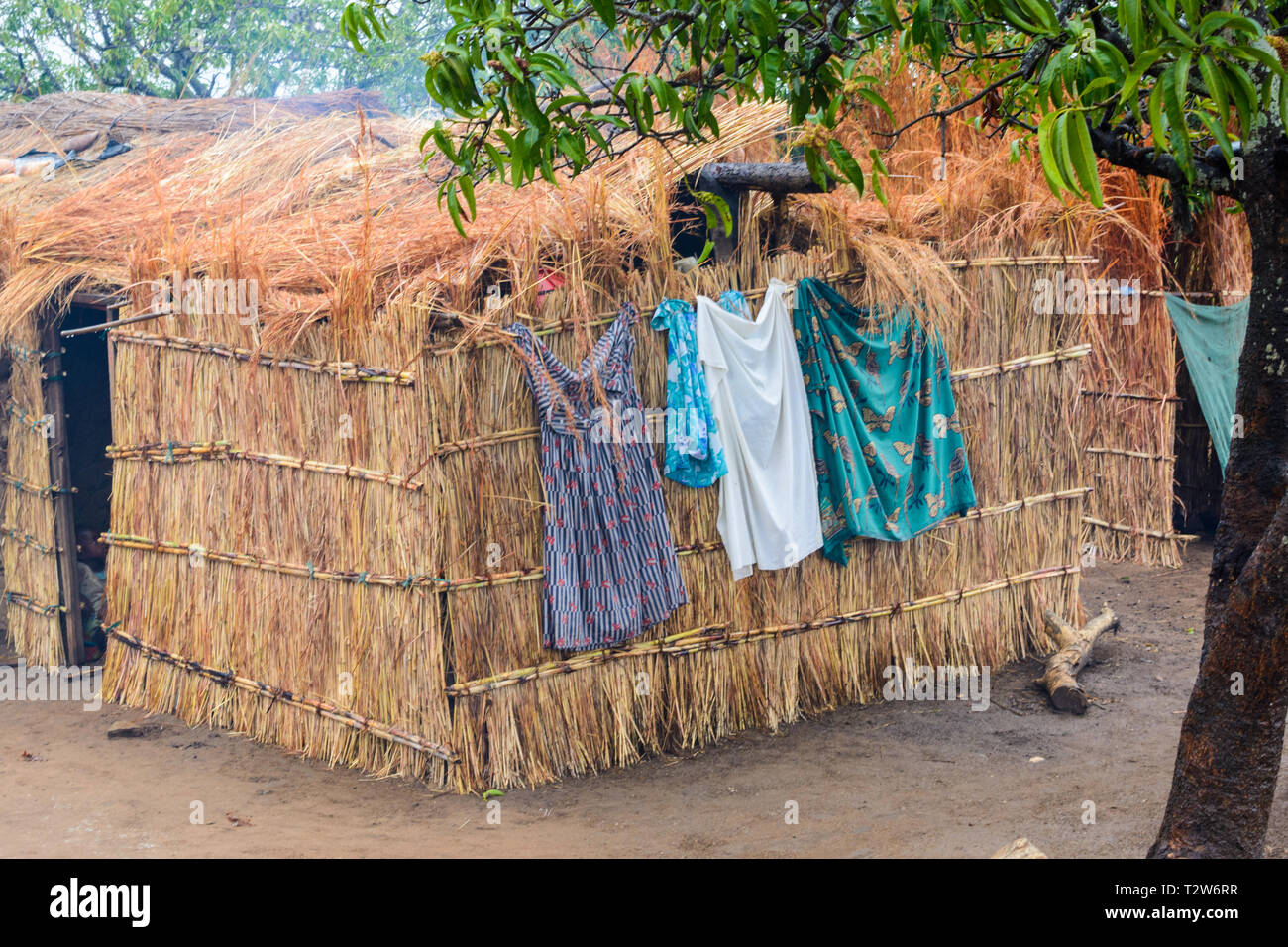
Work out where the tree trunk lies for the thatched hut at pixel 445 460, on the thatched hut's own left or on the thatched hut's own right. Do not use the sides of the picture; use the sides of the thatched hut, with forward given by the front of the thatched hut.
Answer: on the thatched hut's own left

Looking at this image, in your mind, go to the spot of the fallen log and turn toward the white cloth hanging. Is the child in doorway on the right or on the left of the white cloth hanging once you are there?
right

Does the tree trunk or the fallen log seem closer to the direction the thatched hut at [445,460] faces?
the tree trunk

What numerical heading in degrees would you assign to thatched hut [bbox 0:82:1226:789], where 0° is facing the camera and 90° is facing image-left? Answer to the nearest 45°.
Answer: approximately 45°

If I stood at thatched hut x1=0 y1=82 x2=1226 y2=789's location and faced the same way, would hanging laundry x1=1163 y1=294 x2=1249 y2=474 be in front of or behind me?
behind

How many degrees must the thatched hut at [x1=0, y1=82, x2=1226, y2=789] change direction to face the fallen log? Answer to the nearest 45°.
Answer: approximately 135° to its left
